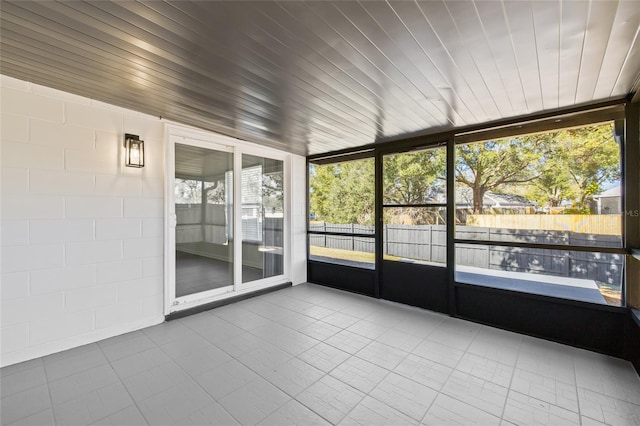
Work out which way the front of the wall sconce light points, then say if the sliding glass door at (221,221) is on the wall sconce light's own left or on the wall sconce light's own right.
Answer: on the wall sconce light's own left

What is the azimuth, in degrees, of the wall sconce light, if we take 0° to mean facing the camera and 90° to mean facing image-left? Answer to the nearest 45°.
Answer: approximately 315°

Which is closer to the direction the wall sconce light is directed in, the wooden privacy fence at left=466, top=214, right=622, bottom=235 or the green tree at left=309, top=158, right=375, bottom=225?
the wooden privacy fence

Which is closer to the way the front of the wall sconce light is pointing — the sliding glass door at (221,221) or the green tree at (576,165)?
the green tree
